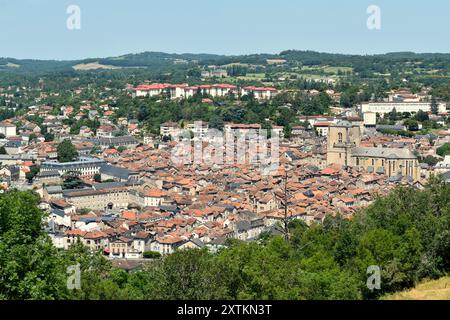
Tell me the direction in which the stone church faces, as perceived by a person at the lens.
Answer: facing away from the viewer and to the left of the viewer

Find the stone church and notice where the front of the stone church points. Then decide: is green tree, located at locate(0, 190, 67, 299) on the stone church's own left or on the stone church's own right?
on the stone church's own left

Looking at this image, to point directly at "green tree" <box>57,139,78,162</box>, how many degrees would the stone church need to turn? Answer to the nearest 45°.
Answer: approximately 45° to its left

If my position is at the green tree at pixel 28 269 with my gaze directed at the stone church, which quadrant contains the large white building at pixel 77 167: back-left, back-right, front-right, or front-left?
front-left

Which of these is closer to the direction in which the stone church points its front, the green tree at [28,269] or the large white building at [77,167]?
the large white building

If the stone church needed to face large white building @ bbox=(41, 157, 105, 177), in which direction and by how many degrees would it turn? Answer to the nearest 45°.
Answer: approximately 45° to its left
